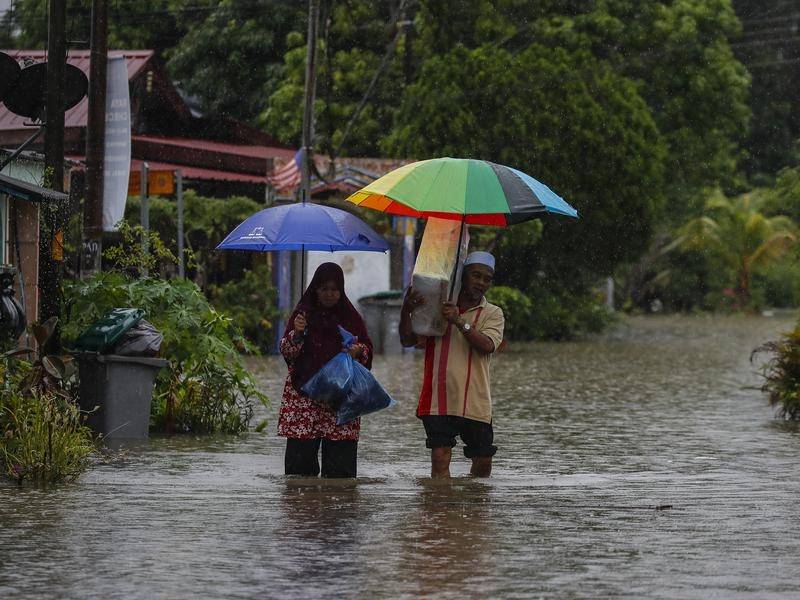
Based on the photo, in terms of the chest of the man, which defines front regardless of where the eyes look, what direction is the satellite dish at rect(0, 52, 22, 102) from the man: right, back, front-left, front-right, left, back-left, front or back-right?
back-right

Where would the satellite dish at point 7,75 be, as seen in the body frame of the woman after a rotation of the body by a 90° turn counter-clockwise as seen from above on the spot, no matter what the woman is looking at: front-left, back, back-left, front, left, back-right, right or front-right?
back-left

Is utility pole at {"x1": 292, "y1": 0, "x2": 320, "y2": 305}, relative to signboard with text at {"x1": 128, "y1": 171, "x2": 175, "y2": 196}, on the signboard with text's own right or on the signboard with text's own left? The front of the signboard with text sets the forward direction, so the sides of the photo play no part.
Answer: on the signboard with text's own left

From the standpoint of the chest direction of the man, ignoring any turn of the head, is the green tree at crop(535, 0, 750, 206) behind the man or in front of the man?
behind

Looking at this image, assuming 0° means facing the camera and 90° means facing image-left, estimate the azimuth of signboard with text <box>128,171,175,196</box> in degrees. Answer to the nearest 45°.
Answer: approximately 0°

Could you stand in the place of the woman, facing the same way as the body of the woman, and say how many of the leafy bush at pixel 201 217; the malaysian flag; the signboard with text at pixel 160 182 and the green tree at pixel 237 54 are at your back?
4
